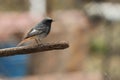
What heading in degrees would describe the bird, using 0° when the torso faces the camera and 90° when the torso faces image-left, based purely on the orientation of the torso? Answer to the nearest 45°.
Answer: approximately 270°
